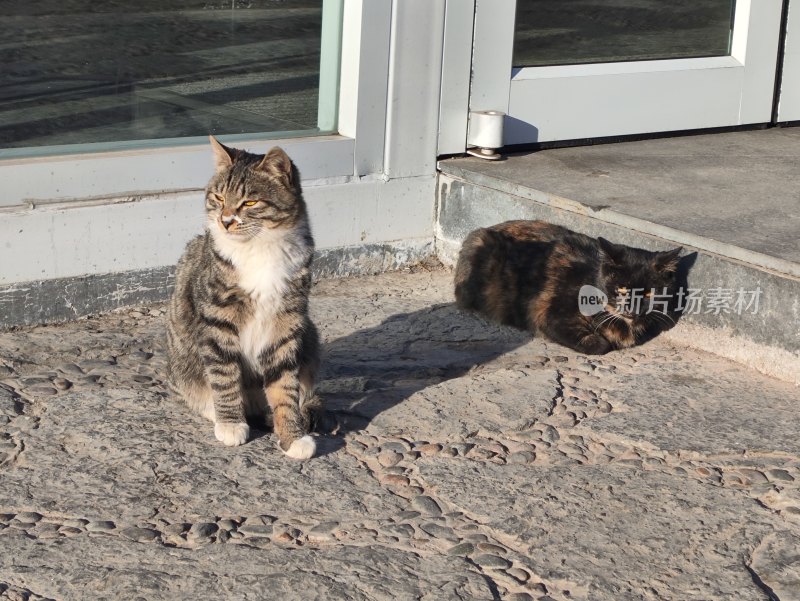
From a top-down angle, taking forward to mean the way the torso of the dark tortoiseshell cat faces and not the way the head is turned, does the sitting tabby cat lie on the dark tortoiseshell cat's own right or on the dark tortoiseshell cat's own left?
on the dark tortoiseshell cat's own right

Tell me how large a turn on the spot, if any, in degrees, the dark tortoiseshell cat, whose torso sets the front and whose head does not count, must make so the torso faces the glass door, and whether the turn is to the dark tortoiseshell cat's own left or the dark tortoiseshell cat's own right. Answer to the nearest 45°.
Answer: approximately 135° to the dark tortoiseshell cat's own left

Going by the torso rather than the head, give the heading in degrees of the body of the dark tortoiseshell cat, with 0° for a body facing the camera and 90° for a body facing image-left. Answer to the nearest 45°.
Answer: approximately 315°
